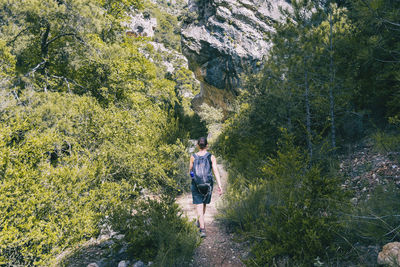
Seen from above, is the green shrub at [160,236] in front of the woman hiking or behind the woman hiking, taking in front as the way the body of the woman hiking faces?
behind

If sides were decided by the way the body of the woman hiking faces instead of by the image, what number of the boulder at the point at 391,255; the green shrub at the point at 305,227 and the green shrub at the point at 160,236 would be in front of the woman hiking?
0

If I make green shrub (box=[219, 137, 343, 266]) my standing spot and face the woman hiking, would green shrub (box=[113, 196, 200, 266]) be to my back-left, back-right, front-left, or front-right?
front-left

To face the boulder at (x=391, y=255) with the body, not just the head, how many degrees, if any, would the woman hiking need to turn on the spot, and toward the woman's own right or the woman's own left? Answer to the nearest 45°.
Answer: approximately 135° to the woman's own right

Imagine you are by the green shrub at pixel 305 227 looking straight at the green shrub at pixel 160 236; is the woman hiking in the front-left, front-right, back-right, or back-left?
front-right

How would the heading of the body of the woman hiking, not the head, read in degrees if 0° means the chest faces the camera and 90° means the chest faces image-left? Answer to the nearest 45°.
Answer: approximately 180°

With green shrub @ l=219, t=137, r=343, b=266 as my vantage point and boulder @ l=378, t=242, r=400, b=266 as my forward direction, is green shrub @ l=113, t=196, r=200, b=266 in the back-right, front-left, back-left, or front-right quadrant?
back-right
